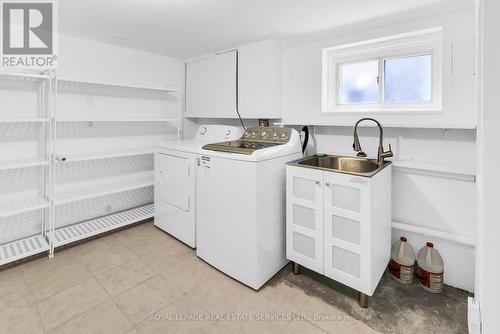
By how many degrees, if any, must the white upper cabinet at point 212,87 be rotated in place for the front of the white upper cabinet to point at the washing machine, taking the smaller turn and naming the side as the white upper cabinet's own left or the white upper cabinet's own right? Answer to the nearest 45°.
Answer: approximately 45° to the white upper cabinet's own left

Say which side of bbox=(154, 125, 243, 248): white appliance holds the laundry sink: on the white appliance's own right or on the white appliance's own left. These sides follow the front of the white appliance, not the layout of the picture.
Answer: on the white appliance's own left

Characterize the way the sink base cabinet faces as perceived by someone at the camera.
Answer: facing the viewer and to the left of the viewer

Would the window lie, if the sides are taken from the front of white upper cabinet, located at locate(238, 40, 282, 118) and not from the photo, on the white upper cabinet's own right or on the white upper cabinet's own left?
on the white upper cabinet's own left

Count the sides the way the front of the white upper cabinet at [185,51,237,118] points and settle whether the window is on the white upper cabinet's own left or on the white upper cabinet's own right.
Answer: on the white upper cabinet's own left
